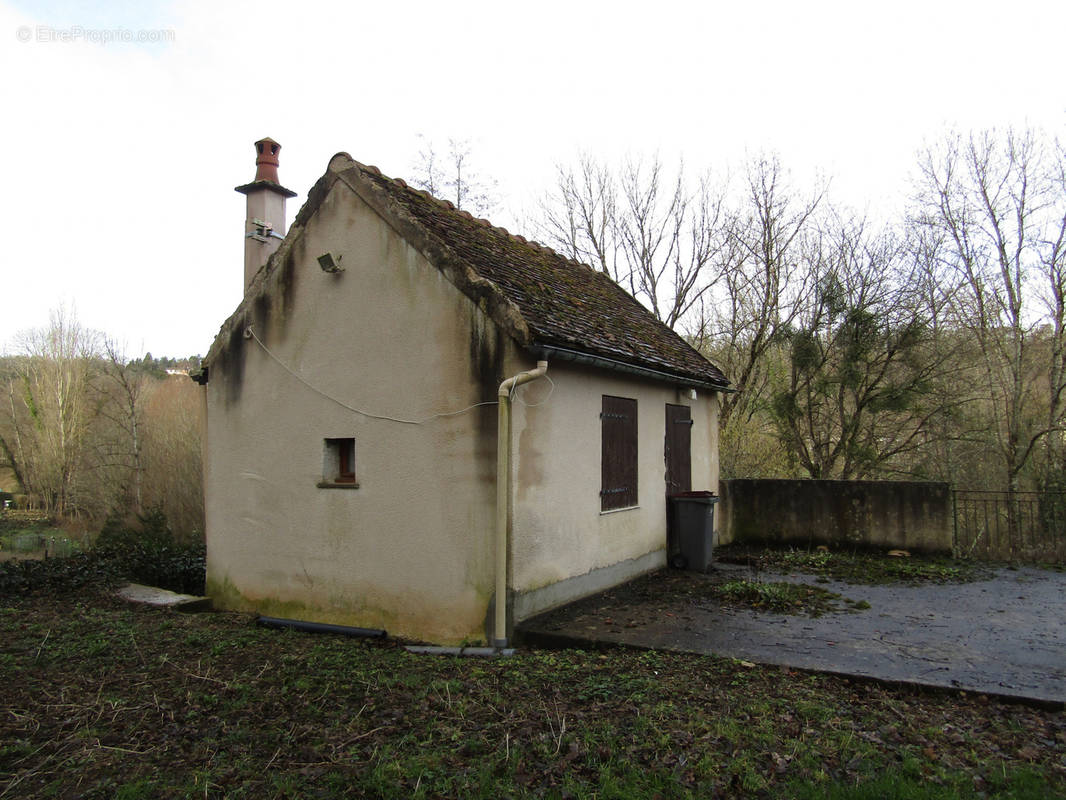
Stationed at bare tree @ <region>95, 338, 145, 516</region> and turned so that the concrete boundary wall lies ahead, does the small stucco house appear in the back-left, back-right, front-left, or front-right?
front-right

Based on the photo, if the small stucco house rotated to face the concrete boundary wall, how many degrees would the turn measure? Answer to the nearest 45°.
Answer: approximately 90° to its left

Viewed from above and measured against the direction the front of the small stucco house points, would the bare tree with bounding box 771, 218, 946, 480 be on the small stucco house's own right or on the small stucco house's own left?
on the small stucco house's own left

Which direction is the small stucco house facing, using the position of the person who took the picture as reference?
facing the viewer and to the right of the viewer

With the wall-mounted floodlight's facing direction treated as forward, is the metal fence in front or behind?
behind

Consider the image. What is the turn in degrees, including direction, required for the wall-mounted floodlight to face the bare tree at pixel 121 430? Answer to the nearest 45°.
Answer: approximately 135° to its right

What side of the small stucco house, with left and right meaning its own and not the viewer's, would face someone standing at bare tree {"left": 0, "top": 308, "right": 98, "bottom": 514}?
back

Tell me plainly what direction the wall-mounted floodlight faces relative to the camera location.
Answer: facing the viewer and to the left of the viewer

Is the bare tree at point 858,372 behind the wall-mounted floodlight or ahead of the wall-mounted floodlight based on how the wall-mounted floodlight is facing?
behind

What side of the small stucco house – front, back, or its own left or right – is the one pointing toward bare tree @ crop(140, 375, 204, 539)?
back
